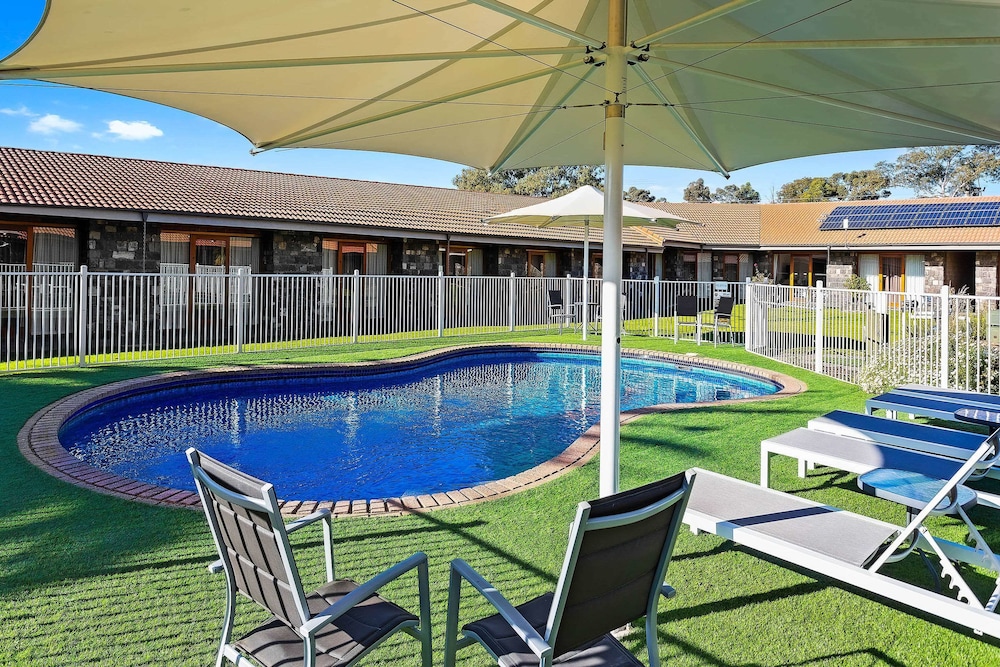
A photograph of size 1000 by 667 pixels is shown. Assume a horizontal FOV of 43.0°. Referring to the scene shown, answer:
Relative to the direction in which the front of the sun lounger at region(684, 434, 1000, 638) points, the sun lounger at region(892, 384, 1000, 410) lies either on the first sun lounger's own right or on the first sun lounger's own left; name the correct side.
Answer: on the first sun lounger's own right

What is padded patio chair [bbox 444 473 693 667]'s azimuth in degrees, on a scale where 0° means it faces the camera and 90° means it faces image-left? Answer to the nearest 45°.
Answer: approximately 135°

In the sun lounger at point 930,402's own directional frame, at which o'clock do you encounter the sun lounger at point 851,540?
the sun lounger at point 851,540 is roughly at 9 o'clock from the sun lounger at point 930,402.

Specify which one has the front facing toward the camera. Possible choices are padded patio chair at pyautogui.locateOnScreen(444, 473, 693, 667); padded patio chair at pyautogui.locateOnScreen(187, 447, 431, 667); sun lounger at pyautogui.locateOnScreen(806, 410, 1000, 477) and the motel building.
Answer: the motel building

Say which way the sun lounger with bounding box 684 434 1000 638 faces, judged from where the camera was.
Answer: facing away from the viewer and to the left of the viewer

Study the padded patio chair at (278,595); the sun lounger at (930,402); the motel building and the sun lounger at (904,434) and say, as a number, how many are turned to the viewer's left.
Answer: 2

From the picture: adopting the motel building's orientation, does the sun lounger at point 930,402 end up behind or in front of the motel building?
in front

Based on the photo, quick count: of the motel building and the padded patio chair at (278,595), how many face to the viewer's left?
0

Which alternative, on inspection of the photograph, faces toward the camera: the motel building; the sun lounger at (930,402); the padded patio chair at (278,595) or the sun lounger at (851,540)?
the motel building

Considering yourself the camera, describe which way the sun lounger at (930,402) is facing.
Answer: facing to the left of the viewer

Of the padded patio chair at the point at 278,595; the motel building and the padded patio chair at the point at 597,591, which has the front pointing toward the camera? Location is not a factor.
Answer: the motel building
